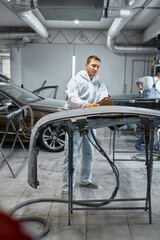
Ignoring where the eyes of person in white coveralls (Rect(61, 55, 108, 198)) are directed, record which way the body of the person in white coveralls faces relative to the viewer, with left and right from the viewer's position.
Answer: facing the viewer and to the right of the viewer

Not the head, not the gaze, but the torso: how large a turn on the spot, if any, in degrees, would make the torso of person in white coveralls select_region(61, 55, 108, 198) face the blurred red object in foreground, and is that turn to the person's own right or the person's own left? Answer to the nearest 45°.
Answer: approximately 45° to the person's own right

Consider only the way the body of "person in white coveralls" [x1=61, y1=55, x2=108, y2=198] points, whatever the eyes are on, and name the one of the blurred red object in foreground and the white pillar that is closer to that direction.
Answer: the blurred red object in foreground

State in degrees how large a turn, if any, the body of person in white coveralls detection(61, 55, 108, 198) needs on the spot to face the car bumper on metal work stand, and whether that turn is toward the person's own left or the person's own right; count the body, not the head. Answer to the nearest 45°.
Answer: approximately 45° to the person's own right

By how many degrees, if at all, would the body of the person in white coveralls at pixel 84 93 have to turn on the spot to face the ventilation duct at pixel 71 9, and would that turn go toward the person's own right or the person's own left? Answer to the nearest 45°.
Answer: approximately 135° to the person's own left

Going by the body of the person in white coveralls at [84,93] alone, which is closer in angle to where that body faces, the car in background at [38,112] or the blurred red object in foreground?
the blurred red object in foreground

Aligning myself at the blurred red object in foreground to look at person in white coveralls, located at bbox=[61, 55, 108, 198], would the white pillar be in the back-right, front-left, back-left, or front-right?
front-left

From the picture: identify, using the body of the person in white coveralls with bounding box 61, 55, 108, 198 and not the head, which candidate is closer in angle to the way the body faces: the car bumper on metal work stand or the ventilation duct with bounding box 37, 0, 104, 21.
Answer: the car bumper on metal work stand

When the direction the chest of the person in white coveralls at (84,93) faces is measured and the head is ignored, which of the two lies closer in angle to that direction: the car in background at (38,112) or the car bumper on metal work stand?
the car bumper on metal work stand
